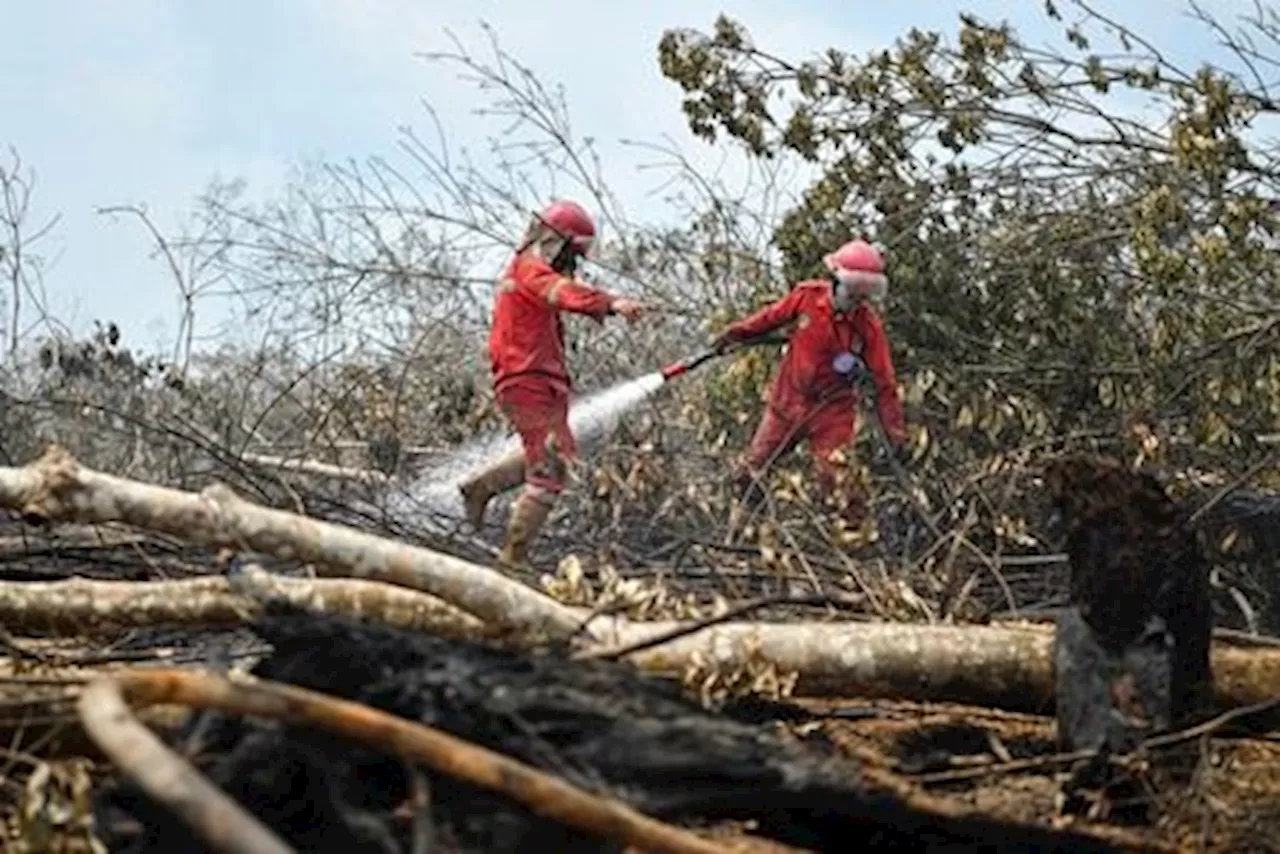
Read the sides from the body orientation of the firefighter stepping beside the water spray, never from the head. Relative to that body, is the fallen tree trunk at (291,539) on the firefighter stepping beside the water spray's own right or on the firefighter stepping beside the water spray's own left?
on the firefighter stepping beside the water spray's own right

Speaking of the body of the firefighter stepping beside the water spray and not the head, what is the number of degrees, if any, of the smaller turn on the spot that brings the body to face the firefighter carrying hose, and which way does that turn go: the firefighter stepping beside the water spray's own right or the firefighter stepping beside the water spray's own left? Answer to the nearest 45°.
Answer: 0° — they already face them

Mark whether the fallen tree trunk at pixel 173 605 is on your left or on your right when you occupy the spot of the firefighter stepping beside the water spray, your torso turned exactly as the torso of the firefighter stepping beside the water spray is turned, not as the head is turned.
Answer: on your right
